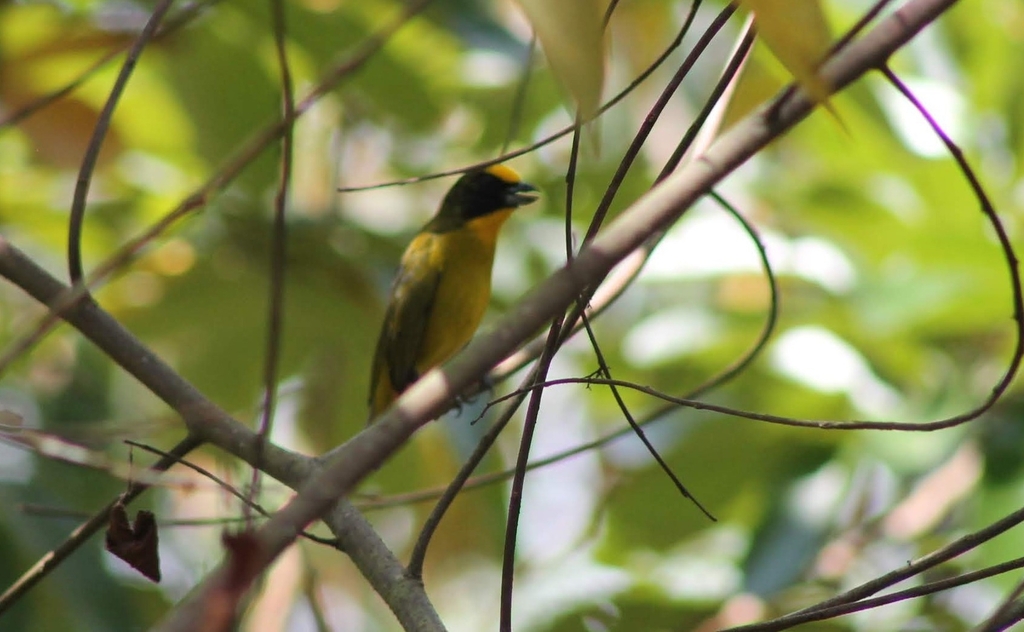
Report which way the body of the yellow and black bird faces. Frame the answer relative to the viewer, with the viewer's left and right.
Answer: facing to the right of the viewer
